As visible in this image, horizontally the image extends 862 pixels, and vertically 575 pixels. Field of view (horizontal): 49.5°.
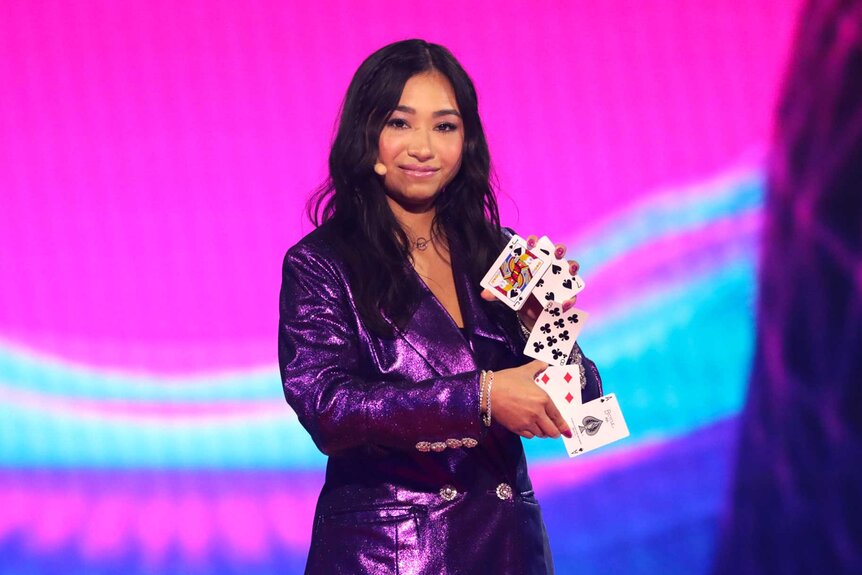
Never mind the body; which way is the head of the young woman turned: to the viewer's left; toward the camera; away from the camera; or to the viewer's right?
toward the camera

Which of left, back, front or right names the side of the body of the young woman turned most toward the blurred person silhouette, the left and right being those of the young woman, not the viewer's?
front

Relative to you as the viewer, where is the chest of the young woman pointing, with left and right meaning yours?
facing the viewer and to the right of the viewer
